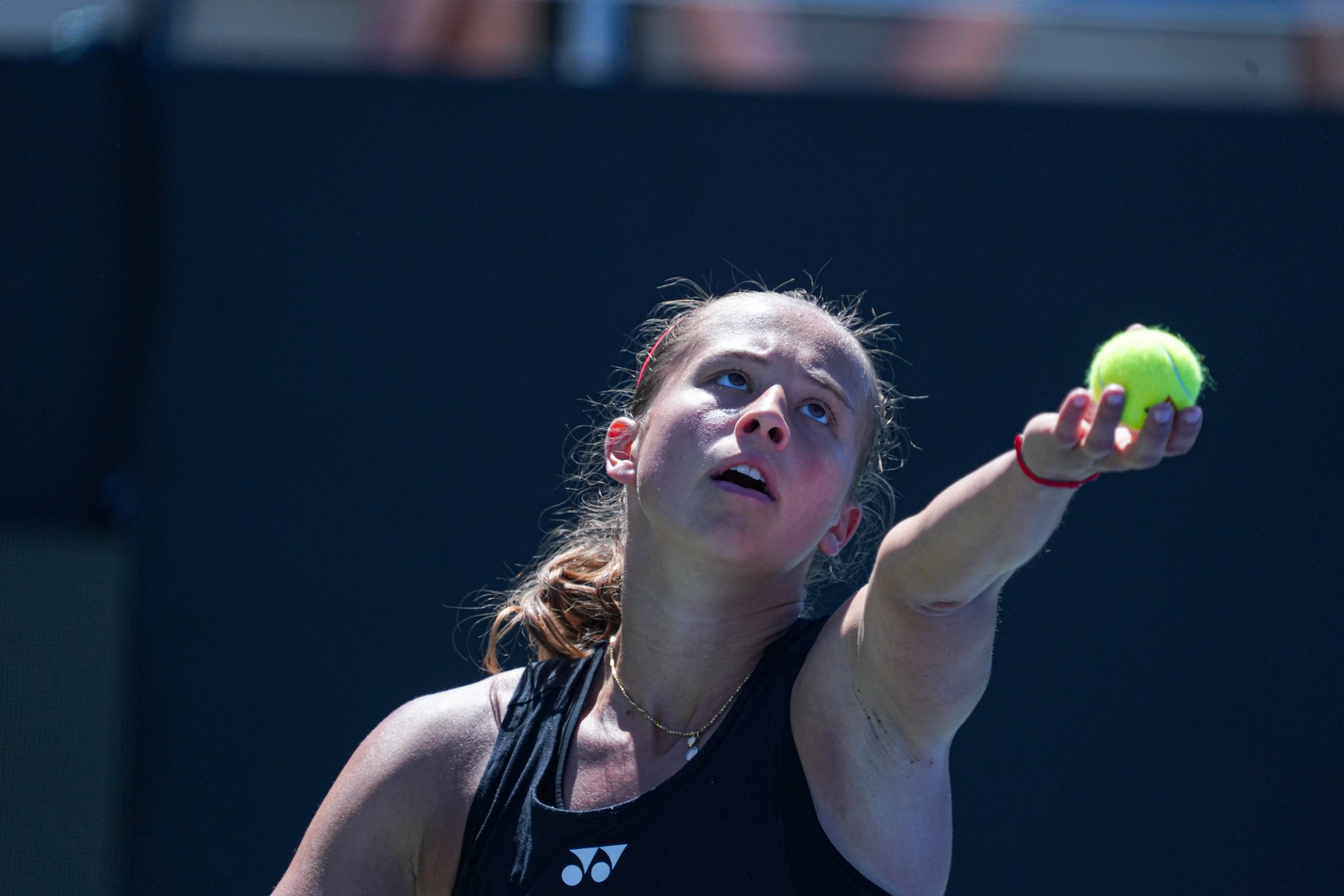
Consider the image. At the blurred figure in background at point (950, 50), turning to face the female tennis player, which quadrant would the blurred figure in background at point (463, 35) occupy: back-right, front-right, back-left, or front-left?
front-right

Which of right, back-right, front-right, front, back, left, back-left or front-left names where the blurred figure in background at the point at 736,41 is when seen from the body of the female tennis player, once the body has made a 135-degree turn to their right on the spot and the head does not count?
front-right

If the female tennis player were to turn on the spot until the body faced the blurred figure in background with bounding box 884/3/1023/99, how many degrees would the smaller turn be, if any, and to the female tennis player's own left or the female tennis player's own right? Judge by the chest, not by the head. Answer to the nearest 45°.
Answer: approximately 180°

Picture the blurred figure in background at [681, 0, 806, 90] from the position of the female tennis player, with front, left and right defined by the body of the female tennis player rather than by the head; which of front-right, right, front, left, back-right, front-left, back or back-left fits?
back

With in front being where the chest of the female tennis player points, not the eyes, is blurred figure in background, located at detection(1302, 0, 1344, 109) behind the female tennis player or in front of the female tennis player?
behind

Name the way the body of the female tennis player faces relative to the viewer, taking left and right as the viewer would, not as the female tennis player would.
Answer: facing the viewer

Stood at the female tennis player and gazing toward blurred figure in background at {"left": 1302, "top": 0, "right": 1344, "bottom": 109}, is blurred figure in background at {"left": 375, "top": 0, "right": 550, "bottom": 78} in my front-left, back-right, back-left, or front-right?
front-left

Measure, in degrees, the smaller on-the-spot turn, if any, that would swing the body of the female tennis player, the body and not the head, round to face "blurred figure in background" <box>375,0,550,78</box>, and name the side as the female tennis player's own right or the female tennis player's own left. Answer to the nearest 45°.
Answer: approximately 180°
